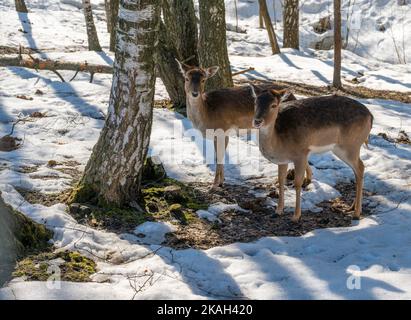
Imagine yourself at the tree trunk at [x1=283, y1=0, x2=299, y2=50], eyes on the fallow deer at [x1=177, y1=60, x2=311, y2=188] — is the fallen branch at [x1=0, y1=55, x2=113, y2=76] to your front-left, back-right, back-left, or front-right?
front-right

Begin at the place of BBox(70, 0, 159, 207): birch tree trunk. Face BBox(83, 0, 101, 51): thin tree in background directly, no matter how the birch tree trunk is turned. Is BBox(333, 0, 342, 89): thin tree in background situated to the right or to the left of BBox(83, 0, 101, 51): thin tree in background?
right

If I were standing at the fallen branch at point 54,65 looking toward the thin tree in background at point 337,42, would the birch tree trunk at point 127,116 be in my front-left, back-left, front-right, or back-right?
front-right

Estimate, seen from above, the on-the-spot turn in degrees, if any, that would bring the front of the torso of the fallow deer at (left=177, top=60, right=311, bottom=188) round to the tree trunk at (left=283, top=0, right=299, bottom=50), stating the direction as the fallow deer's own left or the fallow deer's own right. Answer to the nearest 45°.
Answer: approximately 90° to the fallow deer's own right

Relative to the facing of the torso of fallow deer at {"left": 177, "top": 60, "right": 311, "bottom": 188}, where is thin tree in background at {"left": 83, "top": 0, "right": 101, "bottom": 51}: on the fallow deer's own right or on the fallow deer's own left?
on the fallow deer's own right

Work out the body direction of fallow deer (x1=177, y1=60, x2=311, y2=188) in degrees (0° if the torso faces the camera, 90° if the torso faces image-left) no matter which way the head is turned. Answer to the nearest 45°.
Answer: approximately 90°

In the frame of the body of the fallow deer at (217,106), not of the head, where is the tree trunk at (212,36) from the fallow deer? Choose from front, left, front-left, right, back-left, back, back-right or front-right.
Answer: right

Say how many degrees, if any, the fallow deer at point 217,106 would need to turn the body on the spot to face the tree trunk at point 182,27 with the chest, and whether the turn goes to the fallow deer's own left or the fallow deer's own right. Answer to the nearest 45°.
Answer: approximately 90° to the fallow deer's own right

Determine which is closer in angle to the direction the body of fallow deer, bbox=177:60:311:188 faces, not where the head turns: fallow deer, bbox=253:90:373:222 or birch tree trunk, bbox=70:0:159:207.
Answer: the birch tree trunk

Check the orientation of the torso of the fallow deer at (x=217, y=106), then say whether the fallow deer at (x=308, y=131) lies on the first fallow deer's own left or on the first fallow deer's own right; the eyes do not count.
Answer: on the first fallow deer's own left

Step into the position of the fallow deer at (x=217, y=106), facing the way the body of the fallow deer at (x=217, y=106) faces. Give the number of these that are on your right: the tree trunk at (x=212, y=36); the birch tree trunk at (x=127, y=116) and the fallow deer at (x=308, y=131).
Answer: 1
